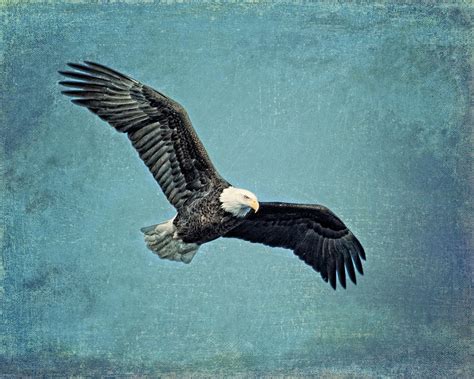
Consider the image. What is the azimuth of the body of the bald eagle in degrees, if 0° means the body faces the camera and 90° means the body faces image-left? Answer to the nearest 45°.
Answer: approximately 315°
